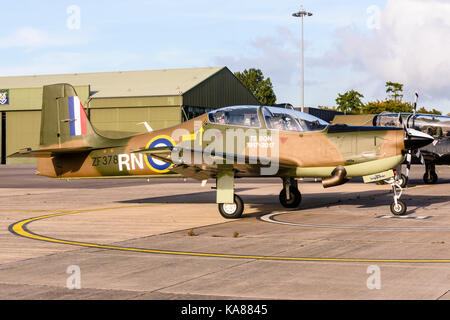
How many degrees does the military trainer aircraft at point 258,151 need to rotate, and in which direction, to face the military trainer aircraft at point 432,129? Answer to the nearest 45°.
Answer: approximately 45° to its left

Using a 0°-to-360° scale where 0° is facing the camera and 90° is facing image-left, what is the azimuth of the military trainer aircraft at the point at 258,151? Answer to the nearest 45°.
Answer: approximately 270°
